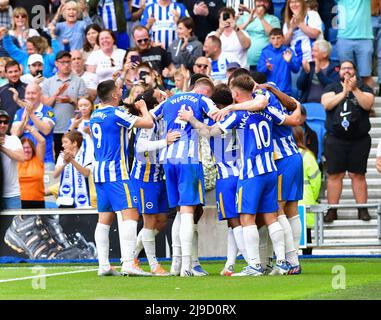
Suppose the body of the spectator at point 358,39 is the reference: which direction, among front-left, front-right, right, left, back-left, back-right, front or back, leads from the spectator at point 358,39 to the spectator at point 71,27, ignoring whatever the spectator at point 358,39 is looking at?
right

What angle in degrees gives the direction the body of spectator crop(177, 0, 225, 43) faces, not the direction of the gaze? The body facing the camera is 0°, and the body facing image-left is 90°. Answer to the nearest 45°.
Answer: approximately 0°

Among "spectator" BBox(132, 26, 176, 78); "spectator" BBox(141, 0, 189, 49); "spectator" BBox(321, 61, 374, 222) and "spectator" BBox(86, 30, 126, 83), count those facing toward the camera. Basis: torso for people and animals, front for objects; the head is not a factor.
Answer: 4

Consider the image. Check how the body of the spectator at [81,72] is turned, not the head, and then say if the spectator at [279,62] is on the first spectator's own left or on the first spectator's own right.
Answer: on the first spectator's own left

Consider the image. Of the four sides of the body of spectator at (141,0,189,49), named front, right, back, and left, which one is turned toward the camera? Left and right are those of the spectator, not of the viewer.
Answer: front

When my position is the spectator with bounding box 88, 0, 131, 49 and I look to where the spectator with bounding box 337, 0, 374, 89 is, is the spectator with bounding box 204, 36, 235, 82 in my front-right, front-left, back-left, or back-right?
front-right

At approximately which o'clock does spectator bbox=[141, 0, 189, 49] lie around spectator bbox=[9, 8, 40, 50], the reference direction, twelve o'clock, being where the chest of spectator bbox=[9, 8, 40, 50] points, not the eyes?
spectator bbox=[141, 0, 189, 49] is roughly at 10 o'clock from spectator bbox=[9, 8, 40, 50].

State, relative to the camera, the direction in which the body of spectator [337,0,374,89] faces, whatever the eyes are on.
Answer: toward the camera

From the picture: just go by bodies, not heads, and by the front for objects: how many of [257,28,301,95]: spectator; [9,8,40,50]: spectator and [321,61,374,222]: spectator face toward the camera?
3

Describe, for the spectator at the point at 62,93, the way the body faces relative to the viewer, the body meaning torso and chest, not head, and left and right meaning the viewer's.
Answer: facing the viewer
